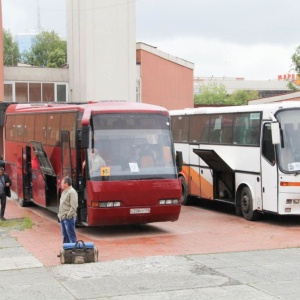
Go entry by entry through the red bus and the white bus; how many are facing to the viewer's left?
0

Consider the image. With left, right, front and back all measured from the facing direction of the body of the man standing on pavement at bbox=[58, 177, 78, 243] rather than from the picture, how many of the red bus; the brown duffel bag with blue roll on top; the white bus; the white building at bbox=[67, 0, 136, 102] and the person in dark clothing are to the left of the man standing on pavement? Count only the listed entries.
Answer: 1

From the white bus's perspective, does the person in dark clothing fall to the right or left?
on its right

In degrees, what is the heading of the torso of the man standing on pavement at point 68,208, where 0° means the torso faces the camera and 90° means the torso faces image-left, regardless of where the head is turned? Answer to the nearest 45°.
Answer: approximately 90°

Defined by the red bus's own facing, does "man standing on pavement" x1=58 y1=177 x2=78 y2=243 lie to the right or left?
on its right

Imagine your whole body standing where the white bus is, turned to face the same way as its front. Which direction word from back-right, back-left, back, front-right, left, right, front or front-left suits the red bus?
right

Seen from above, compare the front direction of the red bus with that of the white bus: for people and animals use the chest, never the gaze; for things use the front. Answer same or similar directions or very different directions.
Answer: same or similar directions

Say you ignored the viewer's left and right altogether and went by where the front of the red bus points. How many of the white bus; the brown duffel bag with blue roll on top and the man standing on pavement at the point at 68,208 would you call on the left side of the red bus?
1

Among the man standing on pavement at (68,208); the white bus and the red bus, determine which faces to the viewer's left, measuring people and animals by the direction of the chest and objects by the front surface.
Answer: the man standing on pavement

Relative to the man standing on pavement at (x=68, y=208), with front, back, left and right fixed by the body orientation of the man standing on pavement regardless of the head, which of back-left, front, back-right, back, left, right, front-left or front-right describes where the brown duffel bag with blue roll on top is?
left

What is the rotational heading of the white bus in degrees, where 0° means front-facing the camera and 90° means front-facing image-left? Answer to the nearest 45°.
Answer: approximately 315°

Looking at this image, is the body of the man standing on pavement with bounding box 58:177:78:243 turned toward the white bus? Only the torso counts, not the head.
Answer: no

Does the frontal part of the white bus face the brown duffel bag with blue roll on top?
no

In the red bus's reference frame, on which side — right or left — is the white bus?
on its left
